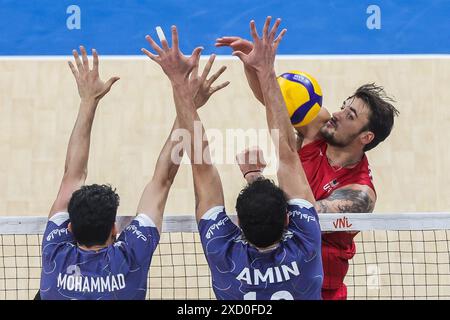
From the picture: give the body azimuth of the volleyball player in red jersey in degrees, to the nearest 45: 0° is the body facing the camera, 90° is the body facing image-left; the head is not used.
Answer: approximately 45°
